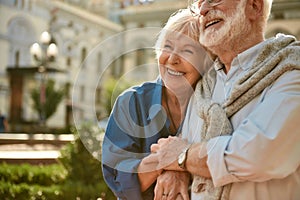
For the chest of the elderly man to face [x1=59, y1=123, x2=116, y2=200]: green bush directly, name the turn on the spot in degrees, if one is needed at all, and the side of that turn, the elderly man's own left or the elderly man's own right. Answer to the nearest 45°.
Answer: approximately 90° to the elderly man's own right

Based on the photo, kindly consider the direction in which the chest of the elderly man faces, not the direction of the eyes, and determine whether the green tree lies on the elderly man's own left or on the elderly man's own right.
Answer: on the elderly man's own right

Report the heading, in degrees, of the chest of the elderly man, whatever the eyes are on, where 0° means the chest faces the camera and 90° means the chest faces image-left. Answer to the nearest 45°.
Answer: approximately 45°

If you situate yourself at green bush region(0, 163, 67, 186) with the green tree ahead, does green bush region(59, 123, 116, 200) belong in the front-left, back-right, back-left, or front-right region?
back-right

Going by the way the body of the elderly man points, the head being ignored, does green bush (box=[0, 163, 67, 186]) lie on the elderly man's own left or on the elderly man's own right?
on the elderly man's own right
